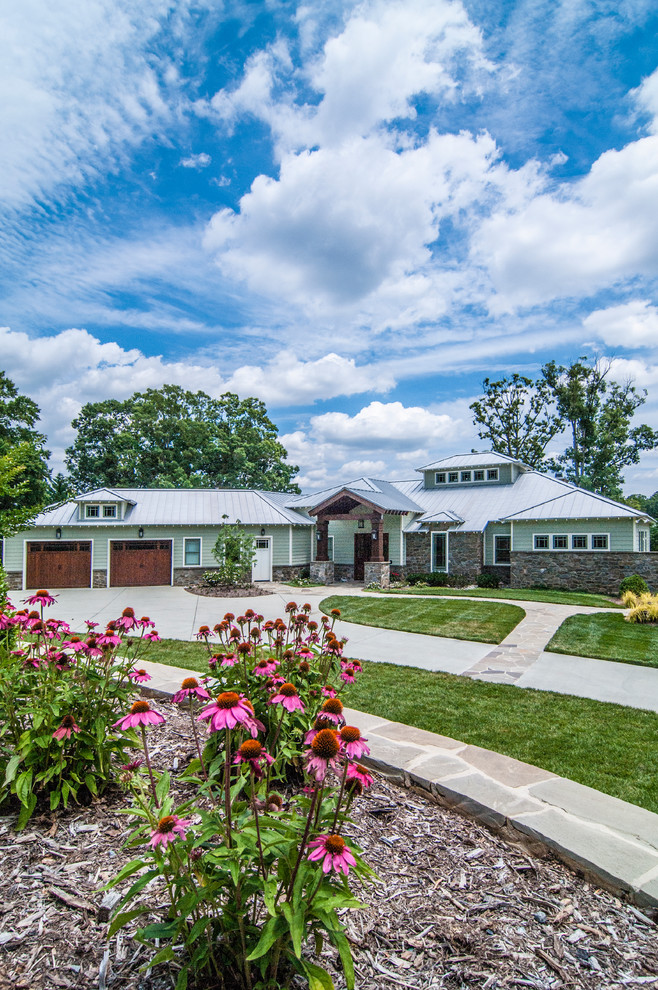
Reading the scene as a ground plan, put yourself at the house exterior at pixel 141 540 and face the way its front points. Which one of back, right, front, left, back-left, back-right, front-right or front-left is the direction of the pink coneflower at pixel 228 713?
front

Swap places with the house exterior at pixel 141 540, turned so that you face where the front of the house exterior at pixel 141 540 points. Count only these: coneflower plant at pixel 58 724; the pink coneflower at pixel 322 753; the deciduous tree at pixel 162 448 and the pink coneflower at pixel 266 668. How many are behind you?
1

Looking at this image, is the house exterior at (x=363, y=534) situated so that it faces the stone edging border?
yes

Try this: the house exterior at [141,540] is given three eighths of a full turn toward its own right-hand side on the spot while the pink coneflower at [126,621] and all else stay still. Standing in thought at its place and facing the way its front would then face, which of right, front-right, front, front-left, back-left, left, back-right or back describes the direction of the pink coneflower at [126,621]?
back-left

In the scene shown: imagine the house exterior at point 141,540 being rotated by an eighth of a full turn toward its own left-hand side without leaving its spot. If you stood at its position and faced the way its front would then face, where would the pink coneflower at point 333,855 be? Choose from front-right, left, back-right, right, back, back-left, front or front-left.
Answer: front-right

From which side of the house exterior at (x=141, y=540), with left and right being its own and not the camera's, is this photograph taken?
front

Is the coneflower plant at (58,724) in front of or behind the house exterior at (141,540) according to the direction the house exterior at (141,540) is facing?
in front

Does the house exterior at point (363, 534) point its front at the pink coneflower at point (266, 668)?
yes

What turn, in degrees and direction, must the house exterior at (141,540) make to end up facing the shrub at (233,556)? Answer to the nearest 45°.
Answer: approximately 45° to its left

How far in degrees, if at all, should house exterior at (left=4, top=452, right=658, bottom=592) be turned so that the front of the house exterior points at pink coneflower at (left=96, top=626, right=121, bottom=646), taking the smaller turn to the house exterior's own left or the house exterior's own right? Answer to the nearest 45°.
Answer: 0° — it already faces it

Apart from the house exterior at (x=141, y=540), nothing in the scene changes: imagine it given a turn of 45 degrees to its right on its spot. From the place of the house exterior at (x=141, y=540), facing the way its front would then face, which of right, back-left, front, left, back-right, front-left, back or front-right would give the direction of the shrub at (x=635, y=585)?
left

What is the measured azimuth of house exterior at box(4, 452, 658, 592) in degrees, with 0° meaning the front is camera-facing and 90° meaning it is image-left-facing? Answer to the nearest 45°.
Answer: approximately 0°

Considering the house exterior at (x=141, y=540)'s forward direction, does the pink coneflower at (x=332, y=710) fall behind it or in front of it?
in front
